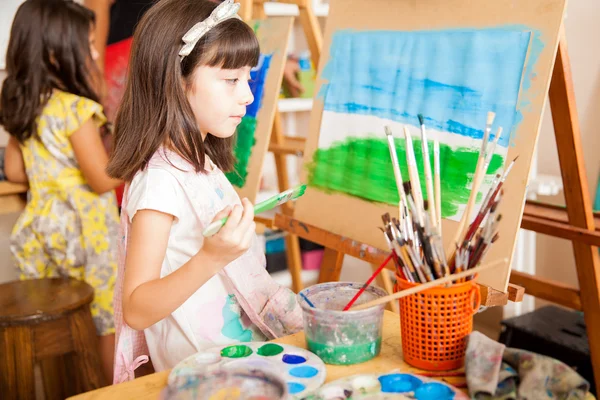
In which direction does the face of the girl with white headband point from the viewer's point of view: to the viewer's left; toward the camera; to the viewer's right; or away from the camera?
to the viewer's right

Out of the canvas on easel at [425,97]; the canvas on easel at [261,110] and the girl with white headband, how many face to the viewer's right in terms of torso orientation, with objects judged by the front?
1

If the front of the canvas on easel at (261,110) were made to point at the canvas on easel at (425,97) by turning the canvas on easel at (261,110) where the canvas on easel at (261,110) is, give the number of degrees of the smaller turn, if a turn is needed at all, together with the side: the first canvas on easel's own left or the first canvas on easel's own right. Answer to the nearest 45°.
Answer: approximately 90° to the first canvas on easel's own left

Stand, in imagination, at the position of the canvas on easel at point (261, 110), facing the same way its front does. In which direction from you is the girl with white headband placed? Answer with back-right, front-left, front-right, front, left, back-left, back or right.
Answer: front-left

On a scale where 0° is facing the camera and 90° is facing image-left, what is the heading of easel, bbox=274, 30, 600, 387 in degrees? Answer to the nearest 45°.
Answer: approximately 45°

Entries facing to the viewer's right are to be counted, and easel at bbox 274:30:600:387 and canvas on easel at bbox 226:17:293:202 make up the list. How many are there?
0

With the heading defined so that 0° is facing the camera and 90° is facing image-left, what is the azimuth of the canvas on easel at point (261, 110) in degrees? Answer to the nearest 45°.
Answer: approximately 45°

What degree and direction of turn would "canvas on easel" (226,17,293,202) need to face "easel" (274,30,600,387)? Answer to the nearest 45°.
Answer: approximately 90° to its left

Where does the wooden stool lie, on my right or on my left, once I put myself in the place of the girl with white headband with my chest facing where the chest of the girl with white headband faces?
on my left

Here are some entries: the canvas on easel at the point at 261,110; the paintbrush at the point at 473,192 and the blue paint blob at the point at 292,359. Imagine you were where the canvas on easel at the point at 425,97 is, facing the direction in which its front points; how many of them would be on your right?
1

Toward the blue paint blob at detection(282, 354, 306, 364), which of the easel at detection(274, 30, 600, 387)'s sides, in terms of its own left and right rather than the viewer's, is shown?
front

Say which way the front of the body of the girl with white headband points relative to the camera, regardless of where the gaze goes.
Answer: to the viewer's right

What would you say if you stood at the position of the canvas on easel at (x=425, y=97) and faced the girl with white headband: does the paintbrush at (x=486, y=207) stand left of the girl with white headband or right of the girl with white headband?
left
